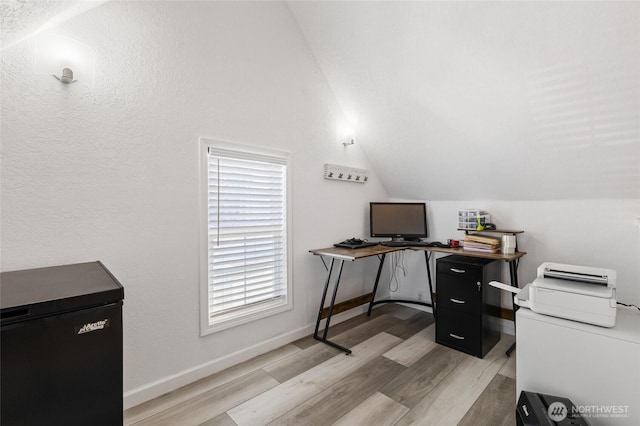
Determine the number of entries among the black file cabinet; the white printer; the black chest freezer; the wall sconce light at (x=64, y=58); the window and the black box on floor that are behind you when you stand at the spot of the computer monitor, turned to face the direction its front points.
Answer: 0

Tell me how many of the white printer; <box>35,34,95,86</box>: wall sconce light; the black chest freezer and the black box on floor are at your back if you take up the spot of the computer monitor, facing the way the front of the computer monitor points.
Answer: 0

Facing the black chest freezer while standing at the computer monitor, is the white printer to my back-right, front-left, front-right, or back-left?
front-left

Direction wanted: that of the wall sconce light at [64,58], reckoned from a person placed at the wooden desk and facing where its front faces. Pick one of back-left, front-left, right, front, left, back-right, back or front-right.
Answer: front-right

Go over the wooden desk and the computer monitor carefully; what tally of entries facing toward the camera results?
2

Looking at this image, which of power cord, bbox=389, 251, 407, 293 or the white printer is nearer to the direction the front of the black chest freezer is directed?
the white printer

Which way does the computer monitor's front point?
toward the camera

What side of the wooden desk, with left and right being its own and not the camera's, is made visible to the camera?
front

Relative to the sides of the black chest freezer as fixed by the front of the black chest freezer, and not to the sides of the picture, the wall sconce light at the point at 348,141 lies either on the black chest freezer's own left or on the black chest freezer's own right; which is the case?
on the black chest freezer's own left

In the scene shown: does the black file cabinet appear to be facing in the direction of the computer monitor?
no
